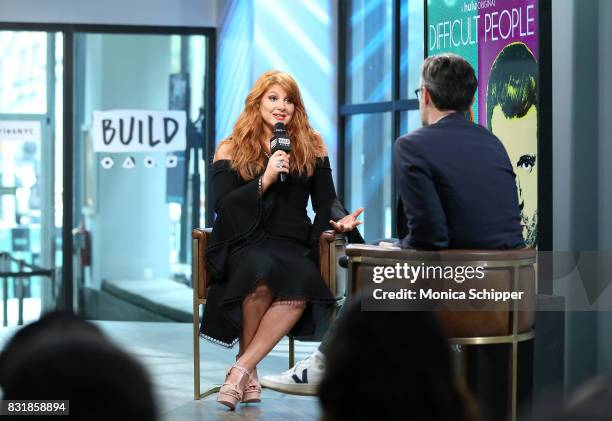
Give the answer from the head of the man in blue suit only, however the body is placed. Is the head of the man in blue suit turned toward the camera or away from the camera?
away from the camera

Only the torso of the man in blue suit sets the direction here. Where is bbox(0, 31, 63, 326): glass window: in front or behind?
in front

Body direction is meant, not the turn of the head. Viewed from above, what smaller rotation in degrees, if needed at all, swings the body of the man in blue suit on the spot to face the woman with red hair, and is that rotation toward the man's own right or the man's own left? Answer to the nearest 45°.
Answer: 0° — they already face them

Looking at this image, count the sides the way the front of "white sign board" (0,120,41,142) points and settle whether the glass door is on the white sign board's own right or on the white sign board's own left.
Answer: on the white sign board's own left

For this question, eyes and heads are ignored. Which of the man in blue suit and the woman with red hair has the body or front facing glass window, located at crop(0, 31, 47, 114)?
the man in blue suit

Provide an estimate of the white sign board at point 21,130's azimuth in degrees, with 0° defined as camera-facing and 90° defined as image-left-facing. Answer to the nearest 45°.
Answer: approximately 0°

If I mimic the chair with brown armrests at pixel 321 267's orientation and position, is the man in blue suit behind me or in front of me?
in front

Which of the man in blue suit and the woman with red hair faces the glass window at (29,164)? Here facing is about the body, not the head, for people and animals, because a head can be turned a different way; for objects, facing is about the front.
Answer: the man in blue suit

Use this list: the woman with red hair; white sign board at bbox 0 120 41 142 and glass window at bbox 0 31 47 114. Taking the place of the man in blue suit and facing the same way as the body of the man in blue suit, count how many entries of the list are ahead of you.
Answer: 3

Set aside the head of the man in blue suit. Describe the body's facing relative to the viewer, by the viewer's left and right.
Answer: facing away from the viewer and to the left of the viewer
